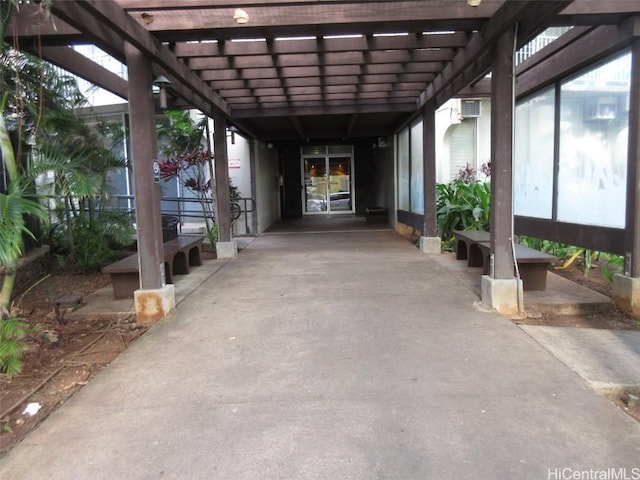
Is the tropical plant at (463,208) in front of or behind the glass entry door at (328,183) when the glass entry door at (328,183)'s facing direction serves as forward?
in front

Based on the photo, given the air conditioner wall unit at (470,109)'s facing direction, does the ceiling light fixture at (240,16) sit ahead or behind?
ahead

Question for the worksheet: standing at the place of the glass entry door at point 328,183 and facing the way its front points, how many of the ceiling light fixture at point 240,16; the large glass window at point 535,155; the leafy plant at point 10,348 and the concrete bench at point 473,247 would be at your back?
0

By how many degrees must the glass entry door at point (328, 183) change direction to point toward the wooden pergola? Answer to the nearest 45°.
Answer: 0° — it already faces it

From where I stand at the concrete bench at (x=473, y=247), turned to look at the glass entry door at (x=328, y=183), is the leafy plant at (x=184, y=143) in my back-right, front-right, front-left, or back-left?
front-left

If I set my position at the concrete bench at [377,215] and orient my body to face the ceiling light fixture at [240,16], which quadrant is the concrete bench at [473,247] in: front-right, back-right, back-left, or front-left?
front-left

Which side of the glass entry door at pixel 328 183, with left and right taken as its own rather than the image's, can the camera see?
front

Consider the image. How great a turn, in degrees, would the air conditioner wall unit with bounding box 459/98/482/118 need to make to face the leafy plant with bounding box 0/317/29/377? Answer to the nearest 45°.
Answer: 0° — it already faces it
